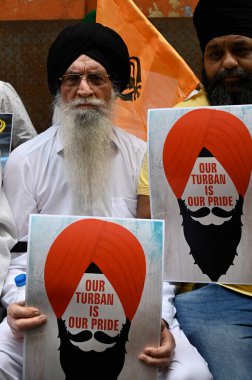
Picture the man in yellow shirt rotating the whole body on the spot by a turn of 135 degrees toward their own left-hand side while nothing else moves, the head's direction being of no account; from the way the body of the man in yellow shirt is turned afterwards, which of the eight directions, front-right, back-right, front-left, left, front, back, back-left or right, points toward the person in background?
left

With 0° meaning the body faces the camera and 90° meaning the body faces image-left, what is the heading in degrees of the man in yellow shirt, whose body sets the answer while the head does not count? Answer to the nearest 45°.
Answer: approximately 0°

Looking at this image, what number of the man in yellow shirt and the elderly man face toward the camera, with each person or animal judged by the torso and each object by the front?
2

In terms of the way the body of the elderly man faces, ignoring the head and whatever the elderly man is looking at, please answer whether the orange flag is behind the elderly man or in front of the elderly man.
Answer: behind

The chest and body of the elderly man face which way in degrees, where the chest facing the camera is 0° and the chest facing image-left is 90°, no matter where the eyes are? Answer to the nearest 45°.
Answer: approximately 0°
